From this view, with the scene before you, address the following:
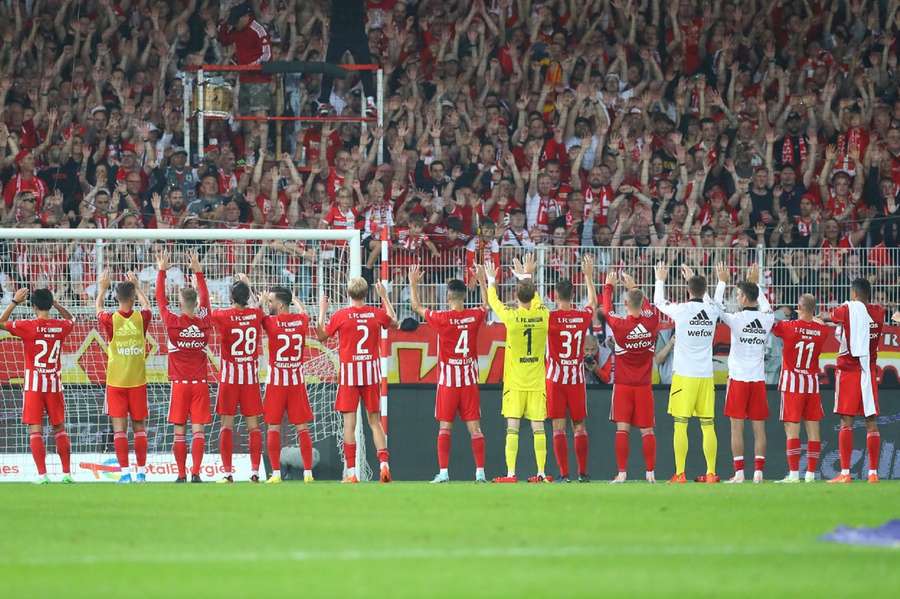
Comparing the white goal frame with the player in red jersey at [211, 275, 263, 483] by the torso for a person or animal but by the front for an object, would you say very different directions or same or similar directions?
very different directions

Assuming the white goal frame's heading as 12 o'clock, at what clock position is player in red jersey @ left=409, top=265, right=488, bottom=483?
The player in red jersey is roughly at 10 o'clock from the white goal frame.

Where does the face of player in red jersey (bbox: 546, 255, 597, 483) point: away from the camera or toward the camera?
away from the camera

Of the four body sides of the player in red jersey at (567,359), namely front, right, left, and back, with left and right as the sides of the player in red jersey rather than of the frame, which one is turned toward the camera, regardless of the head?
back

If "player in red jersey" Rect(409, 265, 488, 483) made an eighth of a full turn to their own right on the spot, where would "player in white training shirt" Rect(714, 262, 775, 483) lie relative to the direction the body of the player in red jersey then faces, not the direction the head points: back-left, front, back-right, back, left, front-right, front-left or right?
front-right

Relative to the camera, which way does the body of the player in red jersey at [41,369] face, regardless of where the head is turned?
away from the camera

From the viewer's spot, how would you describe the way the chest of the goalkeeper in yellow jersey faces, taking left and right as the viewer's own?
facing away from the viewer

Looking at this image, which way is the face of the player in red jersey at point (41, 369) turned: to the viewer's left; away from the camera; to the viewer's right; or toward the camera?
away from the camera

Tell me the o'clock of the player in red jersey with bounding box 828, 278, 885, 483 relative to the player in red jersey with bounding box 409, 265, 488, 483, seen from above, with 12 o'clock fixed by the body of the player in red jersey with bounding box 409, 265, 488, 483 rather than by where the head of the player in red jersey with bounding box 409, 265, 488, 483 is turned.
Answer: the player in red jersey with bounding box 828, 278, 885, 483 is roughly at 3 o'clock from the player in red jersey with bounding box 409, 265, 488, 483.

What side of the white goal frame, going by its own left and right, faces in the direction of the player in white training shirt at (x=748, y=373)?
left

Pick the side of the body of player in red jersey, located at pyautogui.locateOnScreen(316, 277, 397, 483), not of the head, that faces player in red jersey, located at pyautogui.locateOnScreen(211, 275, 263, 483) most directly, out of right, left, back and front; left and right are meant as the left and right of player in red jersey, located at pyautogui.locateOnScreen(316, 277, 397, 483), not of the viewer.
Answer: left

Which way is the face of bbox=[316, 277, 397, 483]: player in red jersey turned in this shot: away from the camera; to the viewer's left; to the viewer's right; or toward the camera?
away from the camera

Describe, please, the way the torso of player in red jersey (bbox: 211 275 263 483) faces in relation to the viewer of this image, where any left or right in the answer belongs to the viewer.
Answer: facing away from the viewer
